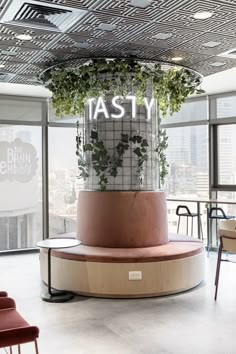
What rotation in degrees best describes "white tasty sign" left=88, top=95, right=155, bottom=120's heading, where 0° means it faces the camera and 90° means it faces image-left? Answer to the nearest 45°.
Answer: approximately 0°

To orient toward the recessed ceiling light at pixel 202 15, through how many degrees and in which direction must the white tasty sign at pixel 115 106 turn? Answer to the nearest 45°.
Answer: approximately 45° to its left

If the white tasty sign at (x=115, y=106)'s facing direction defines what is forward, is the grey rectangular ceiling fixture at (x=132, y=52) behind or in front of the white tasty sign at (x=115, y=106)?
in front

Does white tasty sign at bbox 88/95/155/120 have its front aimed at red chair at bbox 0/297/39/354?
yes

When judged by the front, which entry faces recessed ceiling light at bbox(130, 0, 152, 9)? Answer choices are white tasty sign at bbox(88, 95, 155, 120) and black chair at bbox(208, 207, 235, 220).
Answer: the white tasty sign

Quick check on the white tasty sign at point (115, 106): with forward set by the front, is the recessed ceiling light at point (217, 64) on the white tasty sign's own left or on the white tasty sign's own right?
on the white tasty sign's own left

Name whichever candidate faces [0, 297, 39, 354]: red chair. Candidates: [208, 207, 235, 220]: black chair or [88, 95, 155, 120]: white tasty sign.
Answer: the white tasty sign

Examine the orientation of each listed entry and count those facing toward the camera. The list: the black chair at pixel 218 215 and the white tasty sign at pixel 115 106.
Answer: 1
